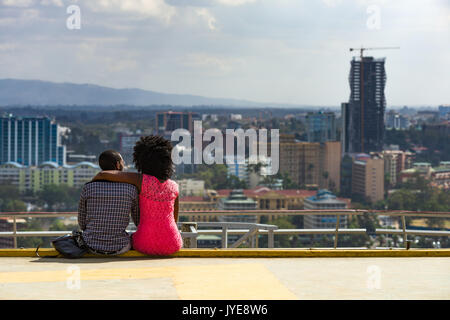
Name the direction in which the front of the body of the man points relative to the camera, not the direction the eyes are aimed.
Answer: away from the camera

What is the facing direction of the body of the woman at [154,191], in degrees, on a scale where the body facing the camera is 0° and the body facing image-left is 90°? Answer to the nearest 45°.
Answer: approximately 180°

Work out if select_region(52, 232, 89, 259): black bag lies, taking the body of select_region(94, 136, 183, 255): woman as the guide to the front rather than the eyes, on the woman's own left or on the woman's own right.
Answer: on the woman's own left

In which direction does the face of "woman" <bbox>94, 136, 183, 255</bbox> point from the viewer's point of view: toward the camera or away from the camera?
away from the camera

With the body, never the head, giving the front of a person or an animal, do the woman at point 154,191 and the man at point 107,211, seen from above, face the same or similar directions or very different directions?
same or similar directions

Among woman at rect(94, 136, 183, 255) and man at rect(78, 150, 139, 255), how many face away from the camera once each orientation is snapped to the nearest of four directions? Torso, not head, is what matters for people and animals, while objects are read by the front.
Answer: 2
